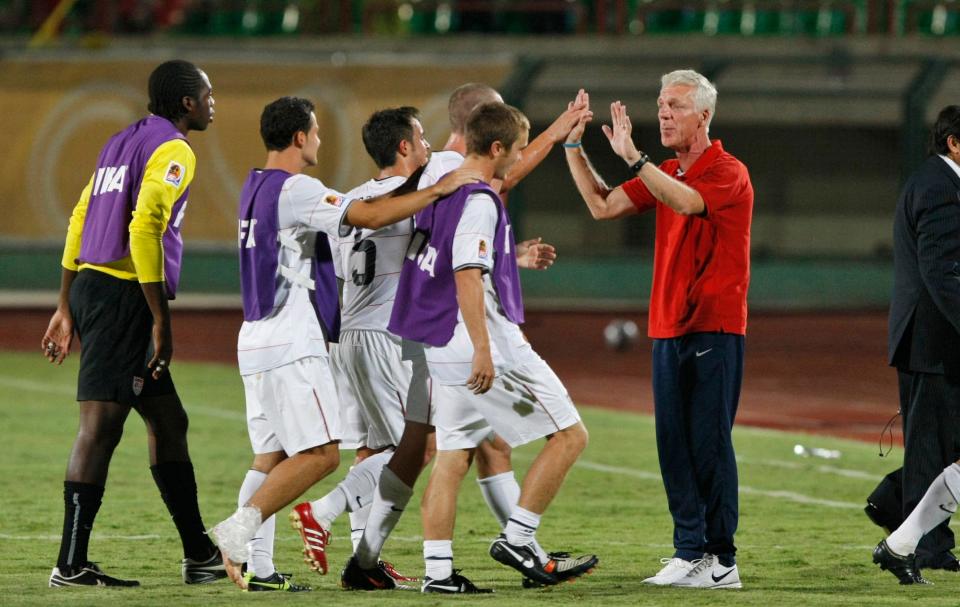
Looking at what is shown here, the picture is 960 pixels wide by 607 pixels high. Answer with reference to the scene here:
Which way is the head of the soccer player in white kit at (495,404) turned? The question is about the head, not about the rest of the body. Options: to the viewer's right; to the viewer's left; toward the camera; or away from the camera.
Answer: to the viewer's right

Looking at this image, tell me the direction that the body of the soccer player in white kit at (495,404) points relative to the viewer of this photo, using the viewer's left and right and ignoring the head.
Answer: facing to the right of the viewer

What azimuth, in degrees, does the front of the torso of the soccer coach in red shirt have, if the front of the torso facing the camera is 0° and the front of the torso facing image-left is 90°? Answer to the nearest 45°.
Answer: approximately 45°

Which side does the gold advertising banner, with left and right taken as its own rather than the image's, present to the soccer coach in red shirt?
front

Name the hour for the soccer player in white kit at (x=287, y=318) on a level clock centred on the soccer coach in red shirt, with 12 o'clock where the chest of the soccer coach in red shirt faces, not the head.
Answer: The soccer player in white kit is roughly at 1 o'clock from the soccer coach in red shirt.

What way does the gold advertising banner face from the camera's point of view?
toward the camera

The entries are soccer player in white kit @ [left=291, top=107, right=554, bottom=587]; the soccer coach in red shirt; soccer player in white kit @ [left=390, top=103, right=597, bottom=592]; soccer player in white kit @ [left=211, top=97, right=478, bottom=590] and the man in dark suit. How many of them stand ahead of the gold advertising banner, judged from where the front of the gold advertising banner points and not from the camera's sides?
5

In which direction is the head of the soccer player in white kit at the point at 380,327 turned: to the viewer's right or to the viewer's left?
to the viewer's right

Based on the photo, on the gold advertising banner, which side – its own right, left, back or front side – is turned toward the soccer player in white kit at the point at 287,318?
front
